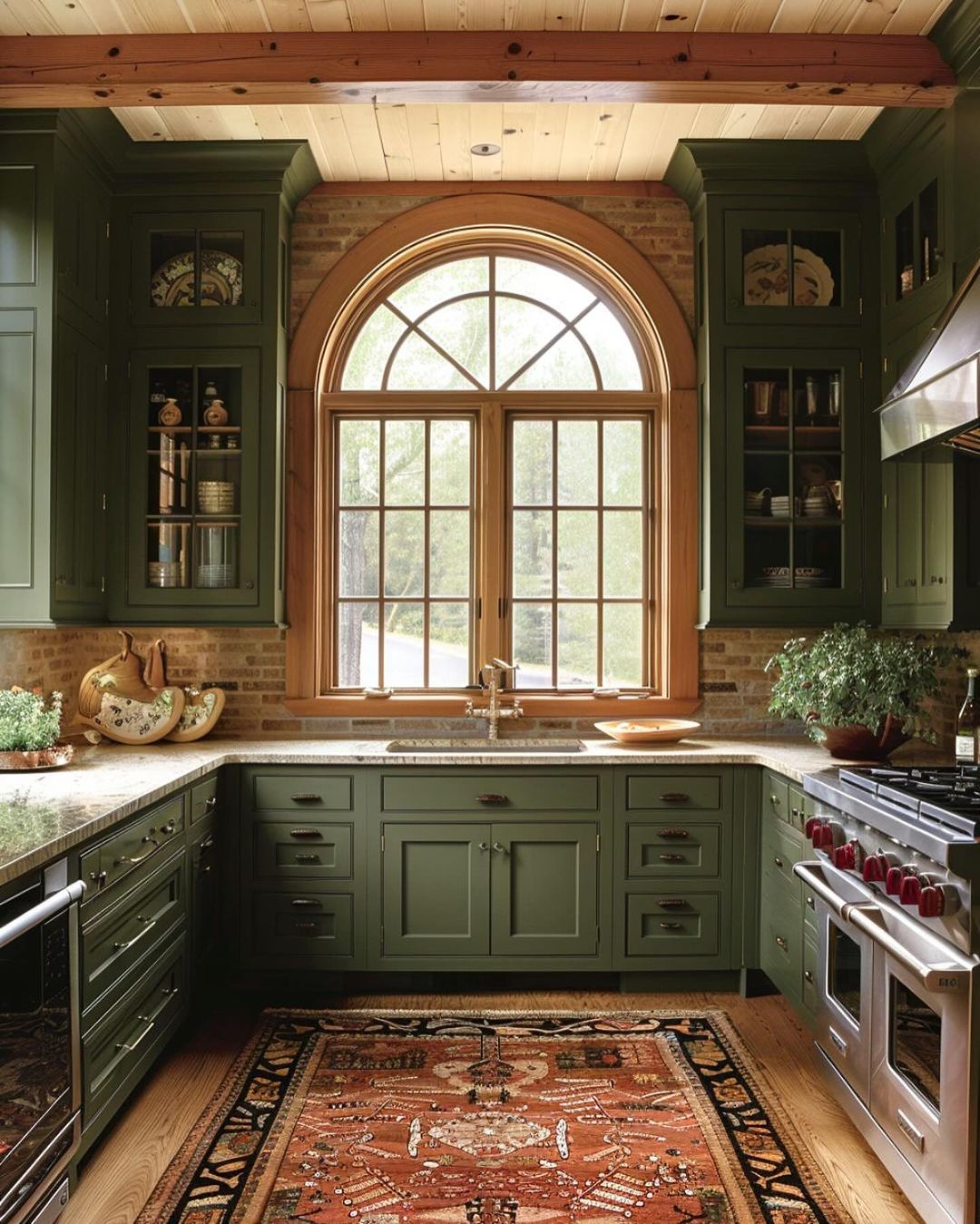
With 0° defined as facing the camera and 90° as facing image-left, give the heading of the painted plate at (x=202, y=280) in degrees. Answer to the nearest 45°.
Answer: approximately 0°

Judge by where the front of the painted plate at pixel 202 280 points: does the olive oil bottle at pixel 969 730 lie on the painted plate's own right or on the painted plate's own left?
on the painted plate's own left

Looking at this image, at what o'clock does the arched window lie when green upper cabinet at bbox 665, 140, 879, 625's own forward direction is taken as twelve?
The arched window is roughly at 3 o'clock from the green upper cabinet.

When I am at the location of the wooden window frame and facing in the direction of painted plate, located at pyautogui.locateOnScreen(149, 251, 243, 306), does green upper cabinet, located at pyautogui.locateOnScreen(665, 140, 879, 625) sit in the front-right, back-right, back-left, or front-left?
back-left

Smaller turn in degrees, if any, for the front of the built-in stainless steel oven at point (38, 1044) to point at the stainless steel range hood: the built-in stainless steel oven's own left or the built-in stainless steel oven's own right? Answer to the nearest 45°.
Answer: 0° — it already faces it

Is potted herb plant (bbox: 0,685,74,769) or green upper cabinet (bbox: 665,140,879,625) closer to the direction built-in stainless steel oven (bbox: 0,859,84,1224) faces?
the green upper cabinet

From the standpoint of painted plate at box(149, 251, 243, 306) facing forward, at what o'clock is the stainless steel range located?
The stainless steel range is roughly at 11 o'clock from the painted plate.

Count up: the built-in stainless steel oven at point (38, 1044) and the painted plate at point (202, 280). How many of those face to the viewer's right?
1

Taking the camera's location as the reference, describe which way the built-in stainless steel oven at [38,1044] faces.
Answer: facing to the right of the viewer

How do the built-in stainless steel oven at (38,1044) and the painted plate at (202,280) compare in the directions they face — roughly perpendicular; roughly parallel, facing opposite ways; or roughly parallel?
roughly perpendicular
